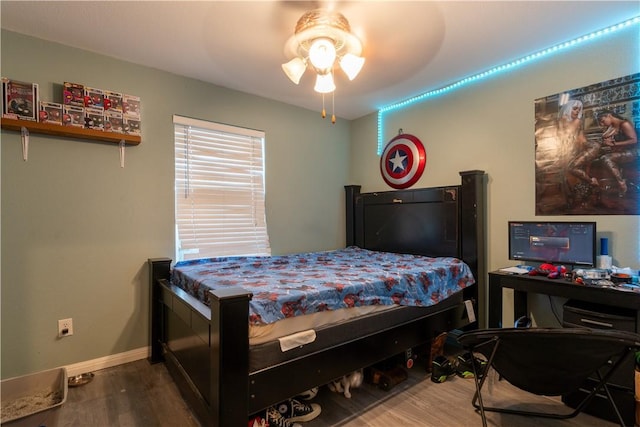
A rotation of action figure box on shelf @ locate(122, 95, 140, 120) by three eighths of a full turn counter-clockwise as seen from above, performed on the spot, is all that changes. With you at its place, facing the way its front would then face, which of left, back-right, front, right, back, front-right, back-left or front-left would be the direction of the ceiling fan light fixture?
right

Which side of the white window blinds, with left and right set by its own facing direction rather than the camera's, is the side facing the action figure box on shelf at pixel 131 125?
right

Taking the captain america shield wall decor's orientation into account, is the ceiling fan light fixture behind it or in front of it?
in front

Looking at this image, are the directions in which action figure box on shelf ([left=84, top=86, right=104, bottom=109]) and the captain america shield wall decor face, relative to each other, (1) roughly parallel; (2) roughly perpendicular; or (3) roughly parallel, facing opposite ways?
roughly perpendicular

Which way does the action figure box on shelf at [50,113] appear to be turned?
toward the camera

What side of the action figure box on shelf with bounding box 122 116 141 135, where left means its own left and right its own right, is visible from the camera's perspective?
front

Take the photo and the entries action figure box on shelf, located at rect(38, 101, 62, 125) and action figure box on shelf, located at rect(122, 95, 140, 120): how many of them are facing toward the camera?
2

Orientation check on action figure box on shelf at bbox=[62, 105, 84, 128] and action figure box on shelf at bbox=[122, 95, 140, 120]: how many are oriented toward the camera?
2

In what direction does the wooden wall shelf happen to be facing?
toward the camera

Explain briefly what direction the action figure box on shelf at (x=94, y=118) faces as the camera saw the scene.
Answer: facing the viewer
